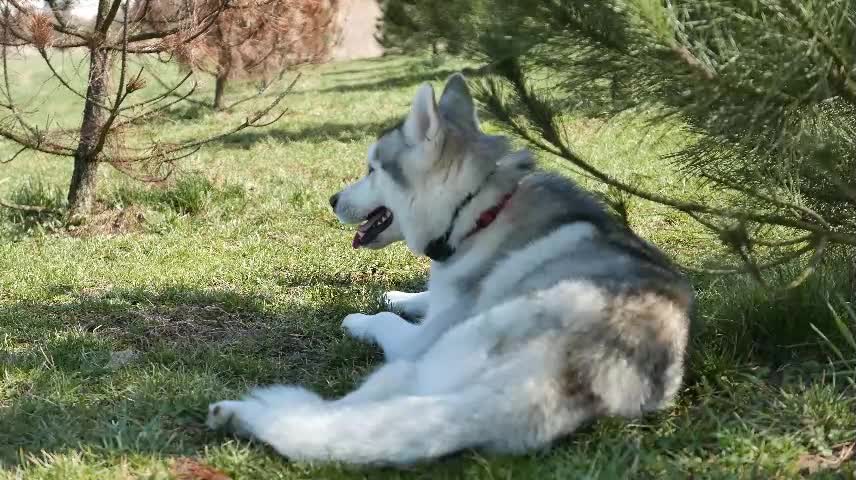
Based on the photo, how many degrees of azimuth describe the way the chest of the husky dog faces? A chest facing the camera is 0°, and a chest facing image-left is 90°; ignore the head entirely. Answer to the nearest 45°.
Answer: approximately 135°

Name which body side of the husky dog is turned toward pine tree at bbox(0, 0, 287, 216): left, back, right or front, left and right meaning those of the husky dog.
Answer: front
